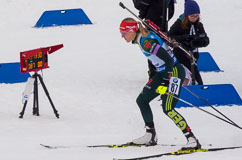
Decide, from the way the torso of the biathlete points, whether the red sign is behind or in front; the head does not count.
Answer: in front

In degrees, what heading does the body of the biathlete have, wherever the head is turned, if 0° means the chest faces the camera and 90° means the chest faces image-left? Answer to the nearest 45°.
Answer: approximately 90°

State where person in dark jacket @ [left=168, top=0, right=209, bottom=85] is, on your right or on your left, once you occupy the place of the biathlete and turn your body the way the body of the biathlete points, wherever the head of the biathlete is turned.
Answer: on your right

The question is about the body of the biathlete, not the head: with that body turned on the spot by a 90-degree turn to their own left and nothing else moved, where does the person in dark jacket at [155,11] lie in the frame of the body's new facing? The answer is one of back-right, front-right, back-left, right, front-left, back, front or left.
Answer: back

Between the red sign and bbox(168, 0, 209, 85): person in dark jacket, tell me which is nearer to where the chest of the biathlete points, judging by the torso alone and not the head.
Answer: the red sign
